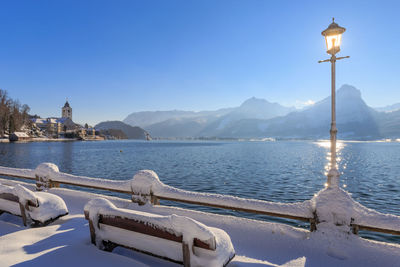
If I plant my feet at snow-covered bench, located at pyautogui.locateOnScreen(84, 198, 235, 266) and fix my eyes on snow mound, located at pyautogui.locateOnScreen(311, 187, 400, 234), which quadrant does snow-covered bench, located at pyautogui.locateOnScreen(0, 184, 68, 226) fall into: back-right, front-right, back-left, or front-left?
back-left

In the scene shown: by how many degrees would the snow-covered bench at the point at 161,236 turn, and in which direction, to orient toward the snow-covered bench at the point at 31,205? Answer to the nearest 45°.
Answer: approximately 90° to its left

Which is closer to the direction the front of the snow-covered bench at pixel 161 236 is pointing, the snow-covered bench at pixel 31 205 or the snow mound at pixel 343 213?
the snow mound

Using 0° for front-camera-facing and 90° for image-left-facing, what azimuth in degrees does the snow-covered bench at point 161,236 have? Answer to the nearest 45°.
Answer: approximately 225°

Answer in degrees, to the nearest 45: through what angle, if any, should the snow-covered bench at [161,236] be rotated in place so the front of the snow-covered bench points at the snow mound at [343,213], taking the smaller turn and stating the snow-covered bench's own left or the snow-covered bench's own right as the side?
approximately 45° to the snow-covered bench's own right
